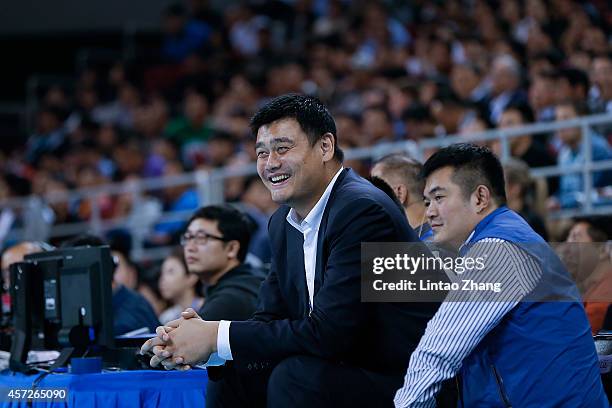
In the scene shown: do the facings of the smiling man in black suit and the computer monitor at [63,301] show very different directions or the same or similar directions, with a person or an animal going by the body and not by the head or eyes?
very different directions

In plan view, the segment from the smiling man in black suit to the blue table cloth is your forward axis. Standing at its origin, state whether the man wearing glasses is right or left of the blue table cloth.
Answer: right

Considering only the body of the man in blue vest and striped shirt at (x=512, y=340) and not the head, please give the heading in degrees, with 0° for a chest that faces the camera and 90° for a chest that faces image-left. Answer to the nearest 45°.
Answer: approximately 90°

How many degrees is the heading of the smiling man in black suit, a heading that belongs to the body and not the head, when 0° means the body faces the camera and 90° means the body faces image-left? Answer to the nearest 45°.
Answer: approximately 45°

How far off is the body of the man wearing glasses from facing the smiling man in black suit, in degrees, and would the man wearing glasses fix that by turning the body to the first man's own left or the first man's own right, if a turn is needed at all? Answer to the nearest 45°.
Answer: approximately 90° to the first man's own left

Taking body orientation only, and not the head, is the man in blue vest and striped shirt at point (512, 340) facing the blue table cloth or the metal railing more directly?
the blue table cloth

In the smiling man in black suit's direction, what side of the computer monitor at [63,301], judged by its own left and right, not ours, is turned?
right
